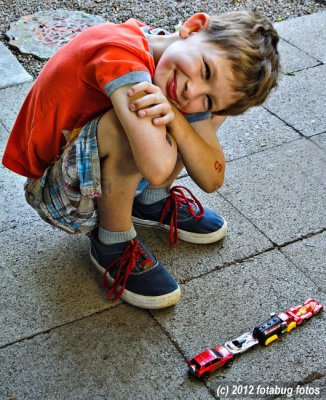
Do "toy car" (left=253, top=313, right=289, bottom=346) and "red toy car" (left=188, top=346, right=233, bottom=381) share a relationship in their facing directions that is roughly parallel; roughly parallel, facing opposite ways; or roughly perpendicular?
roughly parallel

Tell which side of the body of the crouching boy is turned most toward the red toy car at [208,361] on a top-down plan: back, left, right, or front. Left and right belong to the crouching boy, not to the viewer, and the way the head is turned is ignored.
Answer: front

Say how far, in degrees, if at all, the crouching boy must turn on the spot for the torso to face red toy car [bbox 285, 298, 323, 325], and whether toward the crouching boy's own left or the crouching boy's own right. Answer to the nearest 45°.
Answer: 0° — they already face it

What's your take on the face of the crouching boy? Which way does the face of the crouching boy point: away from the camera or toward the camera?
toward the camera

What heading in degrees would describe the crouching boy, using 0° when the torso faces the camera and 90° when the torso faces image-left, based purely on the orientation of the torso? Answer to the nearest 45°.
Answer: approximately 315°

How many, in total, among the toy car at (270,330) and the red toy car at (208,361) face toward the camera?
0
